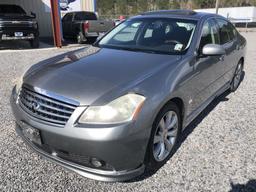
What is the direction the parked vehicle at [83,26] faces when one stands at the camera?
facing away from the viewer and to the left of the viewer

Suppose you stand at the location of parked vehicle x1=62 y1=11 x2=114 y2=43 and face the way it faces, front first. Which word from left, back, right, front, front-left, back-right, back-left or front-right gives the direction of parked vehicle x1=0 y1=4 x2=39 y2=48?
left

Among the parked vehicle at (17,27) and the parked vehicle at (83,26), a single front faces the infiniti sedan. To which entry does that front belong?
the parked vehicle at (17,27)

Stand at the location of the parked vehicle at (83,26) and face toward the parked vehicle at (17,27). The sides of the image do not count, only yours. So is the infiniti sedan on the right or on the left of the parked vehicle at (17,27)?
left

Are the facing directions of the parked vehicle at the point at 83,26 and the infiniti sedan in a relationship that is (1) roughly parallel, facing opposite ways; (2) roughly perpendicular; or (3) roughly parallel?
roughly perpendicular

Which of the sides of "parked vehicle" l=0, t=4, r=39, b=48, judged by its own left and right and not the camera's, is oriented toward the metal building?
back

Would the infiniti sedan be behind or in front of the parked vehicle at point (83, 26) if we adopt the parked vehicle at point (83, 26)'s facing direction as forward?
behind

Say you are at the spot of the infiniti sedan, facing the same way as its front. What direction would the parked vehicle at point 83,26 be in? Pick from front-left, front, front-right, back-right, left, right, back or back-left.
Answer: back-right

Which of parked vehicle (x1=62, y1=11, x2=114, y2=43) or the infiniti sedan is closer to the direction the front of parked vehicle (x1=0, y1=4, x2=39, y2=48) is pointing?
the infiniti sedan

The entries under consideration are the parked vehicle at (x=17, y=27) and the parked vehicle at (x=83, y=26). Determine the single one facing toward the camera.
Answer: the parked vehicle at (x=17, y=27)

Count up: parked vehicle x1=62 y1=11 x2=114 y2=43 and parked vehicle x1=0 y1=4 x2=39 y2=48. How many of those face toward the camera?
1

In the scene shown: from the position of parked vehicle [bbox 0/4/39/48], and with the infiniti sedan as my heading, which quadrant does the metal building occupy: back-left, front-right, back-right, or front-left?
back-left

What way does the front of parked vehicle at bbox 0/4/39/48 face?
toward the camera

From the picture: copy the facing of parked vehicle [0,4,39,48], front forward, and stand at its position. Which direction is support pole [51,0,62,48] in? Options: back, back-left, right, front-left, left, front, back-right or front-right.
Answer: left
